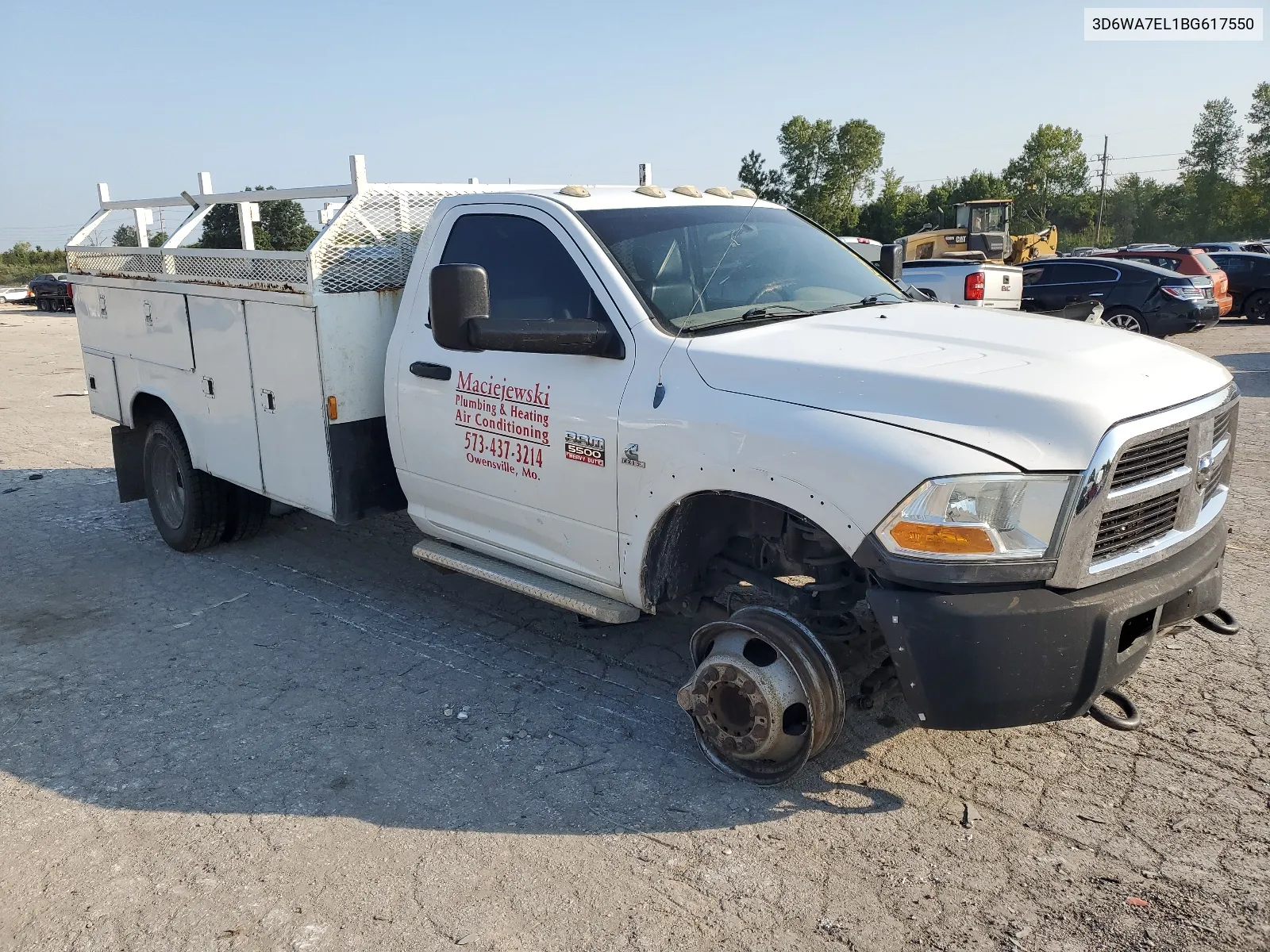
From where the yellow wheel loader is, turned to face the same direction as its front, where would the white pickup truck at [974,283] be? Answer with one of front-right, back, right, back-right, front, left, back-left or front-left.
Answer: right

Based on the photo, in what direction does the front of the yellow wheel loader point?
to the viewer's right

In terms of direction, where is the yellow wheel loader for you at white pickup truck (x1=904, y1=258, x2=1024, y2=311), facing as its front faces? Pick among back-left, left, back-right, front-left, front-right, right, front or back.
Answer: front-right

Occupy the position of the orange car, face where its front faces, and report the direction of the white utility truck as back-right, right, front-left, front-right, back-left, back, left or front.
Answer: back-left

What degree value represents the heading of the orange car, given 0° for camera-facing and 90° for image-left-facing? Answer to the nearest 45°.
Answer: approximately 135°

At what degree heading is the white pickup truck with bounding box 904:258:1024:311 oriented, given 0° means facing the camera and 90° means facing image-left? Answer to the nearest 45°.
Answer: approximately 135°

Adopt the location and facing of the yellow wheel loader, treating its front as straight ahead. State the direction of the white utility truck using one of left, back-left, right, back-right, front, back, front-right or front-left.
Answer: right

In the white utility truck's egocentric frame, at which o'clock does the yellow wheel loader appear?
The yellow wheel loader is roughly at 8 o'clock from the white utility truck.

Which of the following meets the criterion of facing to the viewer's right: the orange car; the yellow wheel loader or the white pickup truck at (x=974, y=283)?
the yellow wheel loader

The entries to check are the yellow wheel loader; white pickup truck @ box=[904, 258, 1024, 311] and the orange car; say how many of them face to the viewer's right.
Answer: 1

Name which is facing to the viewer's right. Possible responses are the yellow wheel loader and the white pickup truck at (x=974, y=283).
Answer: the yellow wheel loader

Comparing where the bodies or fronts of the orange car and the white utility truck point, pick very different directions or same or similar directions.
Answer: very different directions
